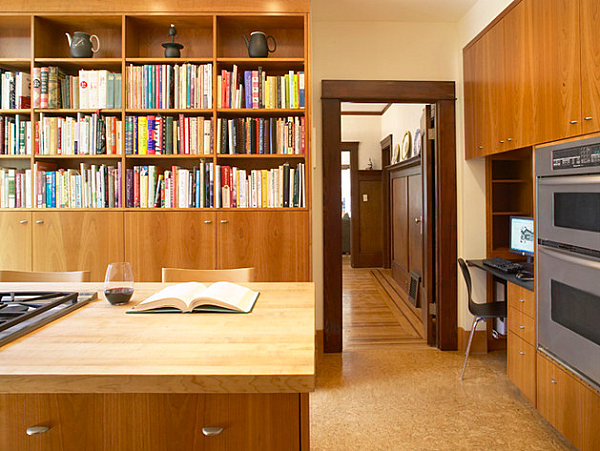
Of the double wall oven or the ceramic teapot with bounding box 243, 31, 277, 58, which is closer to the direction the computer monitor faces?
the ceramic teapot

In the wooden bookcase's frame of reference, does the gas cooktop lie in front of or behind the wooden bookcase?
in front

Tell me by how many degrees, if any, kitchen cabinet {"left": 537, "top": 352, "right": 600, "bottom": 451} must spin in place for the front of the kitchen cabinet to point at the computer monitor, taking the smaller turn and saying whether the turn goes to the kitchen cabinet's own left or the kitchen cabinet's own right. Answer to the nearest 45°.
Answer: approximately 135° to the kitchen cabinet's own right

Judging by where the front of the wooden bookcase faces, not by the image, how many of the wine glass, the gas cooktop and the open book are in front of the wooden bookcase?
3

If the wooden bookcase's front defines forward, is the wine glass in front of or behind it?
in front

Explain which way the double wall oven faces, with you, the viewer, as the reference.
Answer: facing the viewer and to the left of the viewer

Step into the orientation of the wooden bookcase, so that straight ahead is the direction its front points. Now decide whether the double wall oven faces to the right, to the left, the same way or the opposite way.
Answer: to the right

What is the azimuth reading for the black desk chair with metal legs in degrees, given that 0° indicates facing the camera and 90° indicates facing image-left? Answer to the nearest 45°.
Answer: approximately 270°

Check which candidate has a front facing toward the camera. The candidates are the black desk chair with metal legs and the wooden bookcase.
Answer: the wooden bookcase

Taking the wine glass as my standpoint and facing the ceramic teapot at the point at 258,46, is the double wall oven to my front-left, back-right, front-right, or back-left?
front-right

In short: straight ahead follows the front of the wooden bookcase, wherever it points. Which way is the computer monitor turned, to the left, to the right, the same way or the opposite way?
to the right

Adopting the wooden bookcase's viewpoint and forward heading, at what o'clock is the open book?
The open book is roughly at 12 o'clock from the wooden bookcase.

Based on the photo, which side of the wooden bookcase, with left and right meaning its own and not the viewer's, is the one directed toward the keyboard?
left

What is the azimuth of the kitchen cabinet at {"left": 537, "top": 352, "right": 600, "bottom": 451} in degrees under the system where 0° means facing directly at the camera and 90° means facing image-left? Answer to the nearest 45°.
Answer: approximately 45°

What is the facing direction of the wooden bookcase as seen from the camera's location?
facing the viewer

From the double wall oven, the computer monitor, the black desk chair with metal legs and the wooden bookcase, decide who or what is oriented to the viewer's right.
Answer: the black desk chair with metal legs

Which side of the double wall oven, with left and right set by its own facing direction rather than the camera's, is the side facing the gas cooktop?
front
